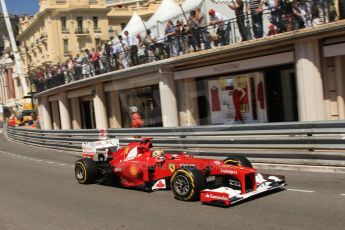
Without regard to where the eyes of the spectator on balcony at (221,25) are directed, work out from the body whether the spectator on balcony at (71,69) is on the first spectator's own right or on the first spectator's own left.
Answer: on the first spectator's own right

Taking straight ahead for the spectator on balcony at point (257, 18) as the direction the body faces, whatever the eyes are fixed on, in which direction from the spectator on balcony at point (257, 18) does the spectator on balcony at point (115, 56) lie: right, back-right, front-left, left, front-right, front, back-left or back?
back-right

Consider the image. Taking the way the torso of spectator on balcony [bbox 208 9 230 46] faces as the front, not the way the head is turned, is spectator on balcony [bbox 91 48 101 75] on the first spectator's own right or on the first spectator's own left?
on the first spectator's own right

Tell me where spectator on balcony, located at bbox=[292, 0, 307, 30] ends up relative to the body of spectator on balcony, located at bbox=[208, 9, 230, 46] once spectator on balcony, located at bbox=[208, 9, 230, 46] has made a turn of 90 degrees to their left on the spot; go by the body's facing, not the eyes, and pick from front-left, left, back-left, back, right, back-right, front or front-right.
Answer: front

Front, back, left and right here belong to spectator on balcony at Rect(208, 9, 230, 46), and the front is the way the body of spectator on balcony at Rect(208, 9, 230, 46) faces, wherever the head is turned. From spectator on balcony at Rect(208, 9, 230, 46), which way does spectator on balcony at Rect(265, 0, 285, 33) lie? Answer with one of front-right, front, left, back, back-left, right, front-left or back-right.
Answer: left

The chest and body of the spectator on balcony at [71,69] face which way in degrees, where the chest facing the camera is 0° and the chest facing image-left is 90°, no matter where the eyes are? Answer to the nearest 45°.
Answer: approximately 0°

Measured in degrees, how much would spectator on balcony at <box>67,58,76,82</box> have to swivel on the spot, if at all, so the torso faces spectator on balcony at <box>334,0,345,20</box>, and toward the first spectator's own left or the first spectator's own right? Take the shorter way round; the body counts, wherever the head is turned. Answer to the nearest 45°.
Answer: approximately 45° to the first spectator's own left

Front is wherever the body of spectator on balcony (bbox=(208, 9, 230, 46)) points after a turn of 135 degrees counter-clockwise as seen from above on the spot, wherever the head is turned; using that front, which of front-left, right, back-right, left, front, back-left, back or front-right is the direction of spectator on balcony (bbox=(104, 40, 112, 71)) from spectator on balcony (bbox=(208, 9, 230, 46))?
back-left

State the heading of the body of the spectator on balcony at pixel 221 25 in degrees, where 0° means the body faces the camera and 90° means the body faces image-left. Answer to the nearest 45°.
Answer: approximately 45°

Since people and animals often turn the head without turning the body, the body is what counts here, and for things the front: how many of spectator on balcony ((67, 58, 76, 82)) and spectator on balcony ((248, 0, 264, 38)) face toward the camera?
2

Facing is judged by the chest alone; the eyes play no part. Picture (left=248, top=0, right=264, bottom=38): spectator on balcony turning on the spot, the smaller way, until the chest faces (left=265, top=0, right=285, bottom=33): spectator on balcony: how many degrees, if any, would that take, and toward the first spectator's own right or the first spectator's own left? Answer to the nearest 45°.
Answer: approximately 45° to the first spectator's own left

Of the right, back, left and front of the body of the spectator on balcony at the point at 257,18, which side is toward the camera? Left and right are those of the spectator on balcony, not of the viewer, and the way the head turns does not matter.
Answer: front

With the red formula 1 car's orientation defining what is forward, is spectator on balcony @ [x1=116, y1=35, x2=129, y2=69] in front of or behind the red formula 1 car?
behind

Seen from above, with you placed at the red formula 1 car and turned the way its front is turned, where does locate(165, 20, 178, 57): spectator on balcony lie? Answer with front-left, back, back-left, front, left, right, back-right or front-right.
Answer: back-left

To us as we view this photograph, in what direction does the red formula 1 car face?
facing the viewer and to the right of the viewer

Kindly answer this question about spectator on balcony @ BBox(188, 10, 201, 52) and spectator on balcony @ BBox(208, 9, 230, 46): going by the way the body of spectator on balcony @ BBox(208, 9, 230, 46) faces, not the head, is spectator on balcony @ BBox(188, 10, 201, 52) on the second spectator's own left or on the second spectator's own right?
on the second spectator's own right
